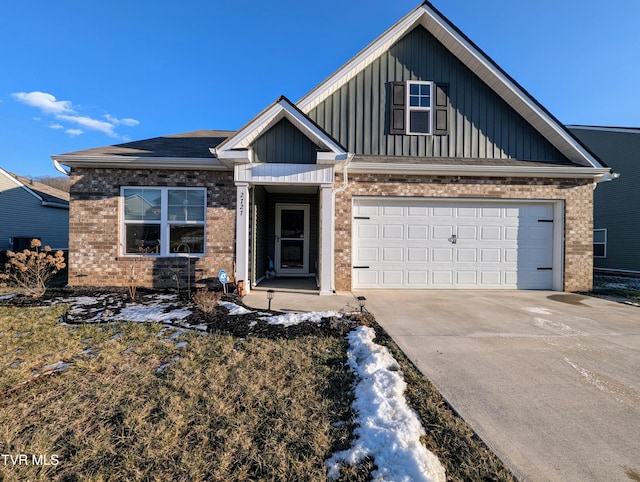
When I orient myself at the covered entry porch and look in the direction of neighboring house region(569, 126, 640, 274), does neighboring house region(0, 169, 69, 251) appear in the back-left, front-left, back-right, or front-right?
back-left

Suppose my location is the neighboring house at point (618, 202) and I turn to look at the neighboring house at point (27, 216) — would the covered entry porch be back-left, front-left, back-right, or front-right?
front-left

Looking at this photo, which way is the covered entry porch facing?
toward the camera

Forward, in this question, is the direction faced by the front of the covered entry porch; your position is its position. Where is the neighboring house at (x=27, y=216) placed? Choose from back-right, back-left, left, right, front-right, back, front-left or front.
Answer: back-right

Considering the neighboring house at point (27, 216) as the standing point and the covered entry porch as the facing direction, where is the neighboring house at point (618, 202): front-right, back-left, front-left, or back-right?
front-left

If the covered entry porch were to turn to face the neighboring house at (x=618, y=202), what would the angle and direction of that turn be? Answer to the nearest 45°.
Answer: approximately 90° to its left
